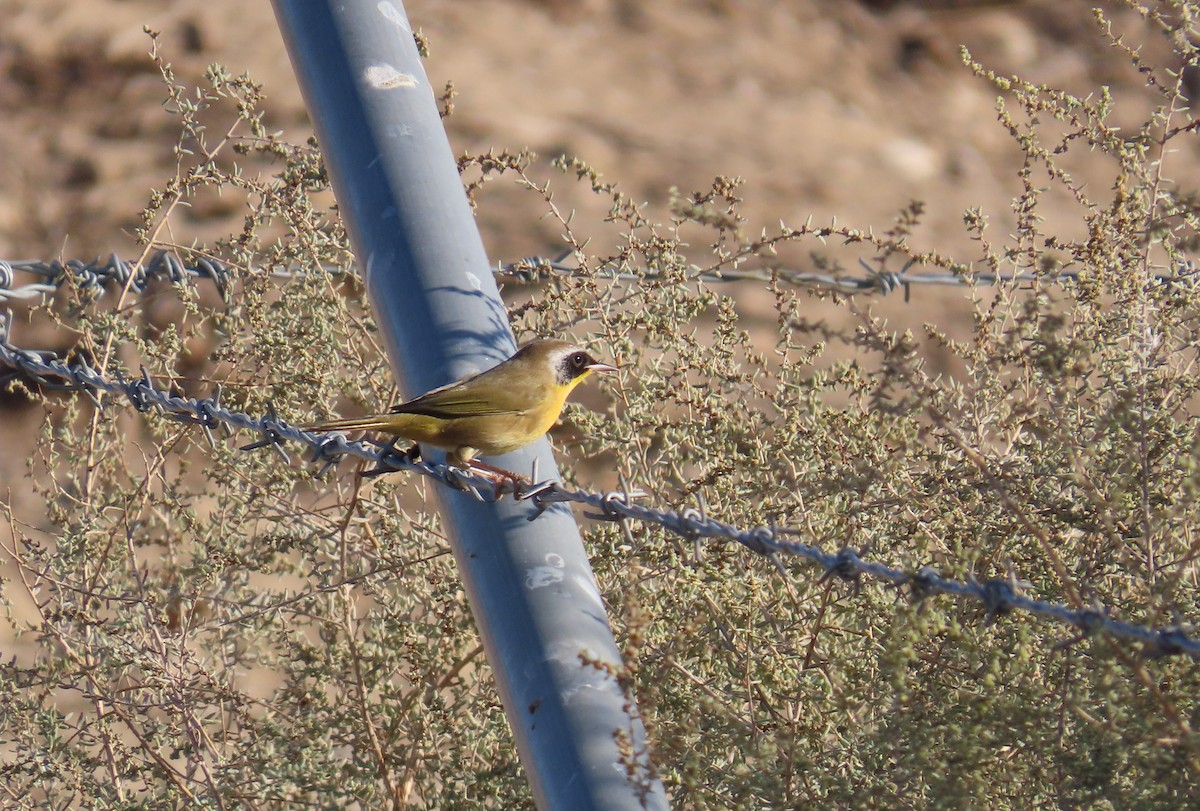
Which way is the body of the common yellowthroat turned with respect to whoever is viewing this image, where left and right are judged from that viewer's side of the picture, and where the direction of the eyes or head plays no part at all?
facing to the right of the viewer
